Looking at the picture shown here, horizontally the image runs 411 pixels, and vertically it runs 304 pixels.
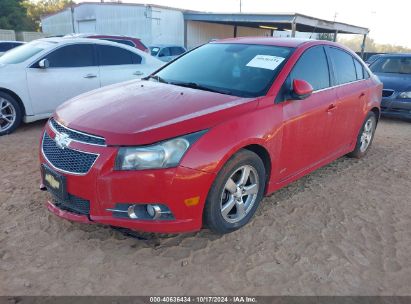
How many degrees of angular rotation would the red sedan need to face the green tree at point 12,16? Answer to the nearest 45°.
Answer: approximately 90° to its right

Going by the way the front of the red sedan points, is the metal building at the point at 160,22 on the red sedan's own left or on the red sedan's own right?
on the red sedan's own right

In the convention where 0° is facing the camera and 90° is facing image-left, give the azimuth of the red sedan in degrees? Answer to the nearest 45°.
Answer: approximately 45°

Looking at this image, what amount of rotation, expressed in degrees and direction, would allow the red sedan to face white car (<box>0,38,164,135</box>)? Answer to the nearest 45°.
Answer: approximately 90° to its right
